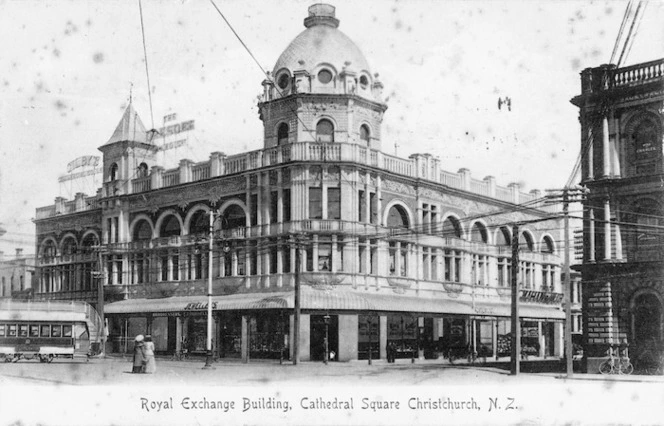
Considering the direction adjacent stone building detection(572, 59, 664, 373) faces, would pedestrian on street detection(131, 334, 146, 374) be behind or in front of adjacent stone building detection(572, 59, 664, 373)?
in front

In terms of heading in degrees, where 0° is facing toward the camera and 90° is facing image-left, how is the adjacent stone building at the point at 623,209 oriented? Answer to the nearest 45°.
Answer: approximately 45°

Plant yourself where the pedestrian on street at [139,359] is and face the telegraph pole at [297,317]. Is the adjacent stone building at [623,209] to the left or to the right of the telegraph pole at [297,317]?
right

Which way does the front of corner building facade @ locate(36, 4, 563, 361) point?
toward the camera

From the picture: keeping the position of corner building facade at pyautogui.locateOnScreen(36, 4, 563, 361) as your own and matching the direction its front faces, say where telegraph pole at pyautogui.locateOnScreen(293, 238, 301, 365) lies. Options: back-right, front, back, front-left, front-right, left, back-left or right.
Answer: front

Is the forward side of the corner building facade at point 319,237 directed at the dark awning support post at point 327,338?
yes
